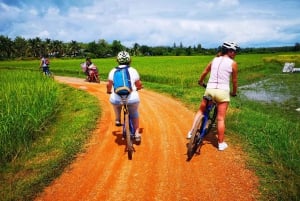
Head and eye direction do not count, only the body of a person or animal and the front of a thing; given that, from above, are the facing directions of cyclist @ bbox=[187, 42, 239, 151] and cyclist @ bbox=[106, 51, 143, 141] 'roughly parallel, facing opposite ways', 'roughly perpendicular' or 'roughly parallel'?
roughly parallel

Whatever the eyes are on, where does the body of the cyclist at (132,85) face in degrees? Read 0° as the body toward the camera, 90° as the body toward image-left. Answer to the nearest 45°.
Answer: approximately 180°

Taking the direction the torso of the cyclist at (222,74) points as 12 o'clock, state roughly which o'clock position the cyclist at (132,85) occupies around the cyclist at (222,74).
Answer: the cyclist at (132,85) is roughly at 9 o'clock from the cyclist at (222,74).

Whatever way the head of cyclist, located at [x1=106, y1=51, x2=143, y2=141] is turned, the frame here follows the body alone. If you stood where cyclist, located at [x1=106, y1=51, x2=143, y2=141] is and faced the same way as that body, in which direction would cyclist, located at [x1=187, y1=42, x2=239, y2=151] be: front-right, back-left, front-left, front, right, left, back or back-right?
right

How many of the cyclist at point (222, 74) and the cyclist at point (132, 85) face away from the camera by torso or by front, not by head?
2

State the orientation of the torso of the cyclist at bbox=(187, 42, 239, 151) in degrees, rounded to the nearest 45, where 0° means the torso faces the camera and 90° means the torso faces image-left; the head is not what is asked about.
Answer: approximately 180°

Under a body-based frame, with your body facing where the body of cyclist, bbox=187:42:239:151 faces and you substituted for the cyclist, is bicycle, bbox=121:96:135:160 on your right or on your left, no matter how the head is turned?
on your left
